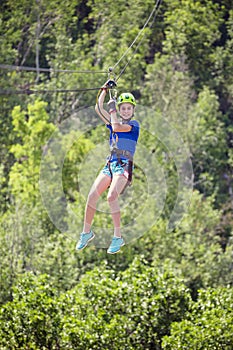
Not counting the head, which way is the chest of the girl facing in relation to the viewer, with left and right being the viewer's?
facing the viewer and to the left of the viewer

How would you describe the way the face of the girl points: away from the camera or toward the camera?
toward the camera
